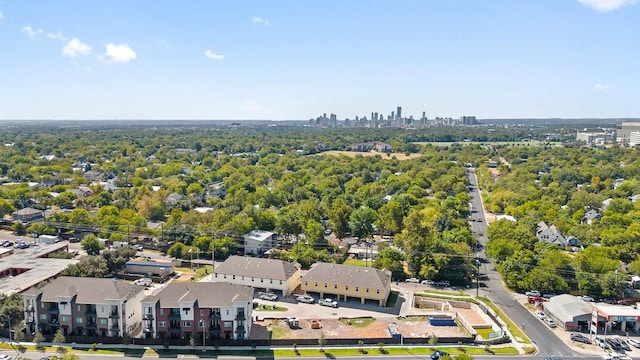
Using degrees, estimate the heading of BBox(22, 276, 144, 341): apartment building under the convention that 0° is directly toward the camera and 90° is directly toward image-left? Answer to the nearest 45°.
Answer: approximately 0°

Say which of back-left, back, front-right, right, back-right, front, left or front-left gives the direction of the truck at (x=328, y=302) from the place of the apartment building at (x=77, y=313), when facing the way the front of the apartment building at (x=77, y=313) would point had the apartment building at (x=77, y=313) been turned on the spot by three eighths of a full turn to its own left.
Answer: front-right

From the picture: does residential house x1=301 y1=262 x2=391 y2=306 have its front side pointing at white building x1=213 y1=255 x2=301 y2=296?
no

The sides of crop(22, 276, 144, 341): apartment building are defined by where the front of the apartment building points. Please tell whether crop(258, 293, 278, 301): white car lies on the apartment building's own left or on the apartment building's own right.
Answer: on the apartment building's own left

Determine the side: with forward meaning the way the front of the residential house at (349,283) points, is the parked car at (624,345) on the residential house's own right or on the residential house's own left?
on the residential house's own left

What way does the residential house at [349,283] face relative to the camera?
toward the camera

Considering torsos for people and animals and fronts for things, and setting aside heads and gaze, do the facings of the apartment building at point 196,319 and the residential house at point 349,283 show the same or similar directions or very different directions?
same or similar directions

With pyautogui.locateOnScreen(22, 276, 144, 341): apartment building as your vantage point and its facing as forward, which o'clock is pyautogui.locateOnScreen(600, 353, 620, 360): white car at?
The white car is roughly at 10 o'clock from the apartment building.

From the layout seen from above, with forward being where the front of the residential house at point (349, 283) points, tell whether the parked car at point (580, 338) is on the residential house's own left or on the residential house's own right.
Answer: on the residential house's own left

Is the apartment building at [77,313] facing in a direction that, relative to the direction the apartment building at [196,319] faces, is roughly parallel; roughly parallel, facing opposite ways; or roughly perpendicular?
roughly parallel

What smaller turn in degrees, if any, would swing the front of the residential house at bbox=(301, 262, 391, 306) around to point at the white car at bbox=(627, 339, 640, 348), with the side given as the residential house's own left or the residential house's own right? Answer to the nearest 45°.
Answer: approximately 90° to the residential house's own left

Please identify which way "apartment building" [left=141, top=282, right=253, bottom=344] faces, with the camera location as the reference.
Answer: facing the viewer

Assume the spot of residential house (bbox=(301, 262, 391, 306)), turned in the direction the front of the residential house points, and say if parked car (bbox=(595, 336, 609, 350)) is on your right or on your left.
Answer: on your left

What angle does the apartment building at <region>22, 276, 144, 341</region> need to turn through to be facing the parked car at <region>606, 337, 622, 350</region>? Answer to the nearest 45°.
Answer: approximately 45° to its left

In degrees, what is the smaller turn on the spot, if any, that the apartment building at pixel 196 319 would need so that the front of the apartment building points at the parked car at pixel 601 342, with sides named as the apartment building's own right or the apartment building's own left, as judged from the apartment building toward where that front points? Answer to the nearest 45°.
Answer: approximately 90° to the apartment building's own left

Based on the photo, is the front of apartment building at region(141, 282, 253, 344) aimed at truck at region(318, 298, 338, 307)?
no

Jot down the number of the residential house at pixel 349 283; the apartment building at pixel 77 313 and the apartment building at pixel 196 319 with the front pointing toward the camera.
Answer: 3

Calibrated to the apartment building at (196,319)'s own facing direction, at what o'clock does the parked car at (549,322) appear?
The parked car is roughly at 9 o'clock from the apartment building.
